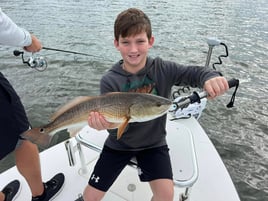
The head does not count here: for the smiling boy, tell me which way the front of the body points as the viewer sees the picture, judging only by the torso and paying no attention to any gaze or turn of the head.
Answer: toward the camera

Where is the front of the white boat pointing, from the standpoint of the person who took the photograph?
facing away from the viewer and to the right of the viewer
